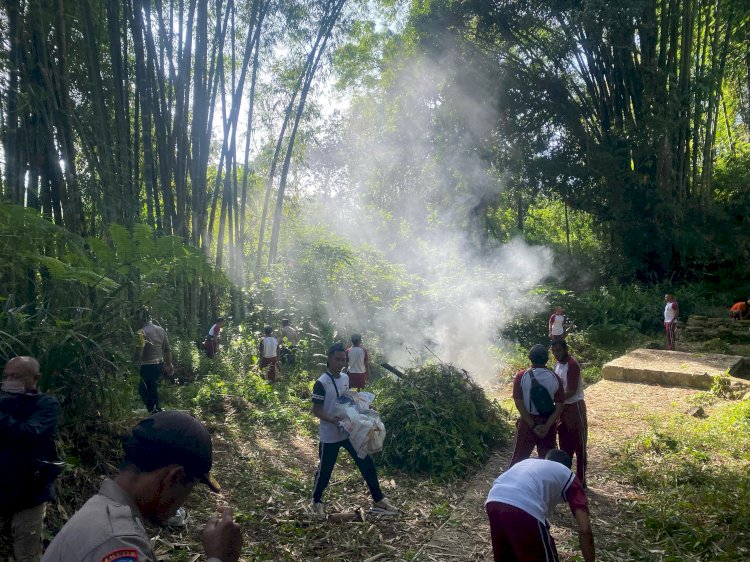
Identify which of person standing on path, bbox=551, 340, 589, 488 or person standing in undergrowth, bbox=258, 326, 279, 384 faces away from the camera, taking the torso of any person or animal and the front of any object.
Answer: person standing in undergrowth, bbox=258, 326, 279, 384

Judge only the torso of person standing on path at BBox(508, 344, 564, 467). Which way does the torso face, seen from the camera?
away from the camera

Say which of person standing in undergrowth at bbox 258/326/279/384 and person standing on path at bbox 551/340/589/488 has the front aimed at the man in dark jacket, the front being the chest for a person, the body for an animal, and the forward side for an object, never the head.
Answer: person standing on path at bbox 551/340/589/488

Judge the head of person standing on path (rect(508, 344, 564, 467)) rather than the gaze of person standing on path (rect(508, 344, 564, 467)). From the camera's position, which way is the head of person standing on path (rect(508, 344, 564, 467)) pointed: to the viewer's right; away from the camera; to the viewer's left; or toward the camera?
away from the camera

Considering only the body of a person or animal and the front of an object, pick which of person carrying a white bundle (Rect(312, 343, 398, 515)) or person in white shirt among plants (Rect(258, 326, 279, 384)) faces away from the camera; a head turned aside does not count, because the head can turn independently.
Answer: person in white shirt among plants (Rect(258, 326, 279, 384))

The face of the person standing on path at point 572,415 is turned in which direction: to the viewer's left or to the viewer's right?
to the viewer's left

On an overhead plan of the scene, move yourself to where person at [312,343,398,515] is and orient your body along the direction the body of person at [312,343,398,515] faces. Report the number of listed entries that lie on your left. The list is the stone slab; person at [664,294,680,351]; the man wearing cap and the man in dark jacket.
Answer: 2
